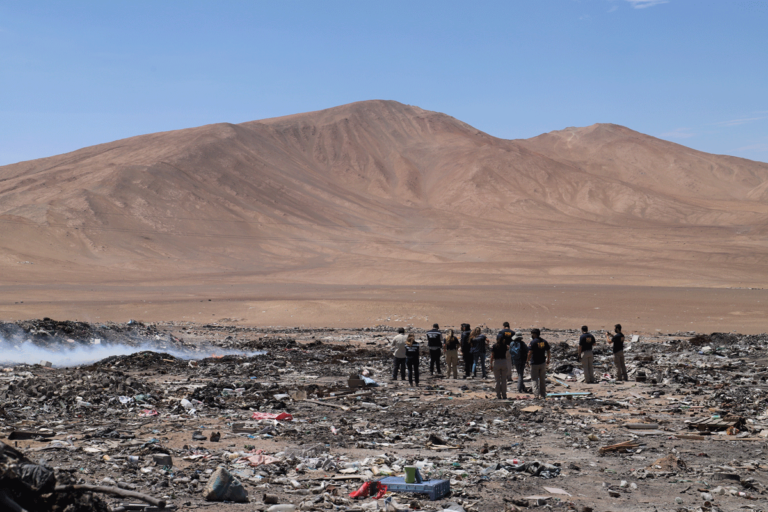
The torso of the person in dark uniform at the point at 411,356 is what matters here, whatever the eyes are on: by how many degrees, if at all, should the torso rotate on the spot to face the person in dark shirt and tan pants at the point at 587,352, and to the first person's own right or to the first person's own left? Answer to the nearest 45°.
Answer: approximately 90° to the first person's own right

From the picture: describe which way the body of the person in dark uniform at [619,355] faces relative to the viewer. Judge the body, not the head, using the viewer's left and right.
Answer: facing away from the viewer and to the left of the viewer

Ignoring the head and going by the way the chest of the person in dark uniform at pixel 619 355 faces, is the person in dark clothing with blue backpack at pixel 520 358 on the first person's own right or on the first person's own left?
on the first person's own left

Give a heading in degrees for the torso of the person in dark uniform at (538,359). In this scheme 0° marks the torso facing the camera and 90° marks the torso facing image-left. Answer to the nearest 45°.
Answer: approximately 135°

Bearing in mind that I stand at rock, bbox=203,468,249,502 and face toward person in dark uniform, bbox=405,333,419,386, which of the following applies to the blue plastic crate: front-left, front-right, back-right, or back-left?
front-right

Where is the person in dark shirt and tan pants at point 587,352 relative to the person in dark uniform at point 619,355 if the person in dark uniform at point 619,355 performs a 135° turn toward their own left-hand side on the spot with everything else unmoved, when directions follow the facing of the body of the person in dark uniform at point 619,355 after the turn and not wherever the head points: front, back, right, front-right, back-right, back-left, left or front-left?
front-right

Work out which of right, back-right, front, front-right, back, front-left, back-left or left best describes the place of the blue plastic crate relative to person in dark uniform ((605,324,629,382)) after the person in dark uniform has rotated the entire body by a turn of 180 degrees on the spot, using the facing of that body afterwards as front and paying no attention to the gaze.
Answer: front-right

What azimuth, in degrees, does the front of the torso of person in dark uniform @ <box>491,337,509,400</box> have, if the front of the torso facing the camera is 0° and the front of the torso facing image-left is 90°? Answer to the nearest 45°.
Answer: approximately 180°

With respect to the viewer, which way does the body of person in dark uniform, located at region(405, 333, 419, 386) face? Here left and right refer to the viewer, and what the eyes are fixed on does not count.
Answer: facing away from the viewer

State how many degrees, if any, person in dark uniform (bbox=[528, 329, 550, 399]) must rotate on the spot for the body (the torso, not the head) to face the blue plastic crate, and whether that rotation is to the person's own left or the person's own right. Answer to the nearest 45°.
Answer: approximately 135° to the person's own left

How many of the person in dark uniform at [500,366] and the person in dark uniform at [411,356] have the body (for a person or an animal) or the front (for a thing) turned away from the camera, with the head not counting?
2

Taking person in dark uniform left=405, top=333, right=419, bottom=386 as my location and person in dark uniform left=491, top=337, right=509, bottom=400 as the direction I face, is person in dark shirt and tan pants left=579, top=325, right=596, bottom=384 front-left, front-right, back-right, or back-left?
front-left
